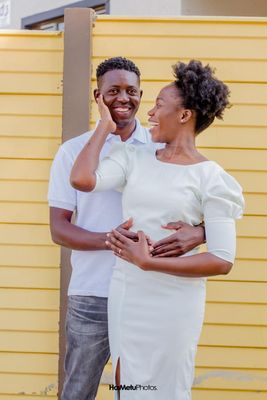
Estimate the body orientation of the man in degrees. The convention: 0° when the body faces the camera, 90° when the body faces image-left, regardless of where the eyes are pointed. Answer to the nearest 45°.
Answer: approximately 315°

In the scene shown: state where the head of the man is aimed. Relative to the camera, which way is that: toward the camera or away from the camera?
toward the camera

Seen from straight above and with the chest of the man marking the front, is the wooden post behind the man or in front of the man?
behind

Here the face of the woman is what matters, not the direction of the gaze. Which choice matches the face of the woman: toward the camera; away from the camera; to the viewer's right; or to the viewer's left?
to the viewer's left
